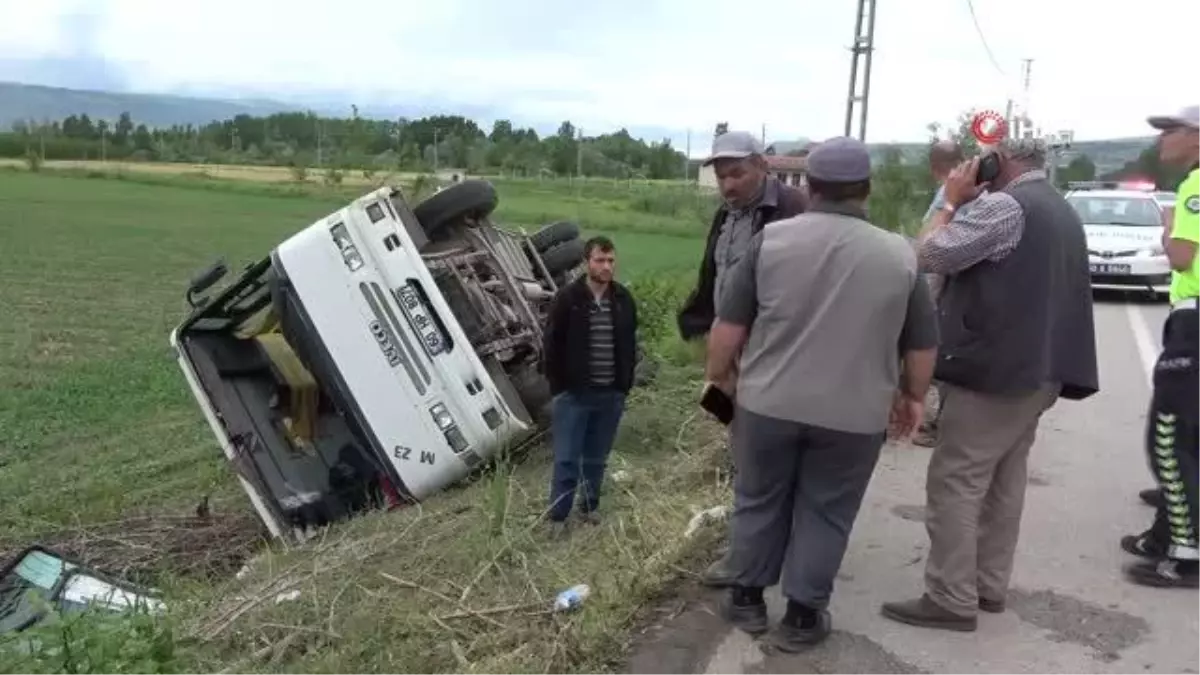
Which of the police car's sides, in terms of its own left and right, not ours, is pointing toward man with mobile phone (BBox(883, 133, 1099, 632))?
front

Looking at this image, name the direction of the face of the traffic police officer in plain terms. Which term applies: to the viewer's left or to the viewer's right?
to the viewer's left

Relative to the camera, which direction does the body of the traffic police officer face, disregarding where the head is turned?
to the viewer's left

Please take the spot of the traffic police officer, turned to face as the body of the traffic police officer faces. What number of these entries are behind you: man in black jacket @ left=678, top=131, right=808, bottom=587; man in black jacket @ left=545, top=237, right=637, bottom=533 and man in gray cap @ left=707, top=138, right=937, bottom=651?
0

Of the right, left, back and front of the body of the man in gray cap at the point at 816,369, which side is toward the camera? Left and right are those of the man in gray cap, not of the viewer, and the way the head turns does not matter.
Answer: back

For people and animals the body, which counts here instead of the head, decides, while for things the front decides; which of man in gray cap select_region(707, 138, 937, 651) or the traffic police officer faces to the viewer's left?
the traffic police officer

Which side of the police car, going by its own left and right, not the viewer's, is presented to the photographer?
front

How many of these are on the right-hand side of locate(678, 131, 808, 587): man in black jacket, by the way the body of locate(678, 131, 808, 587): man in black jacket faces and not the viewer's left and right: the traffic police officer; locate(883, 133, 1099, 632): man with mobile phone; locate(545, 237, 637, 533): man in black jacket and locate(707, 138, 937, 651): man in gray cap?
1

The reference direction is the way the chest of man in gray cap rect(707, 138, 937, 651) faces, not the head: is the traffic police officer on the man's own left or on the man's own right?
on the man's own right

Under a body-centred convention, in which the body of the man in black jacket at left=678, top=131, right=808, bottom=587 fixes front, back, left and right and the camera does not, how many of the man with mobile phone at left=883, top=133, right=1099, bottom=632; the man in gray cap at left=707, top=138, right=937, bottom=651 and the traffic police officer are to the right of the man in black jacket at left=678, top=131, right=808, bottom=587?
0

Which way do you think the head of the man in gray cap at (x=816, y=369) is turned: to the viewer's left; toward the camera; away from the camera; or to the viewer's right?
away from the camera

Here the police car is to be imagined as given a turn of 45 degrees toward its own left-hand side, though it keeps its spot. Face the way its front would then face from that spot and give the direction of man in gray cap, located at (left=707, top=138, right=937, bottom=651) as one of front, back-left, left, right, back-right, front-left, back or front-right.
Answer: front-right

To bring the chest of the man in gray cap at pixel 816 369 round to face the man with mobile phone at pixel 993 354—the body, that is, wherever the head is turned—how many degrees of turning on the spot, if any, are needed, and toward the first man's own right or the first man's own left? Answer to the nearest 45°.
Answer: approximately 45° to the first man's own right

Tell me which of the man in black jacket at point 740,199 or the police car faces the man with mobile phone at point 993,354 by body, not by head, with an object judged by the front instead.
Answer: the police car

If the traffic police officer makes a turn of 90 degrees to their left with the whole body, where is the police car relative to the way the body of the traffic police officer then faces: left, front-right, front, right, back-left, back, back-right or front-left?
back

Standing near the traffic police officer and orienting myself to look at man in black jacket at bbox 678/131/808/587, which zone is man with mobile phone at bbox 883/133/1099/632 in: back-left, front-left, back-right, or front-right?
front-left

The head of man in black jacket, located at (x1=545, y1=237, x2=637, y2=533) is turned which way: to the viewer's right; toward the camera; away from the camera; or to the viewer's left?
toward the camera

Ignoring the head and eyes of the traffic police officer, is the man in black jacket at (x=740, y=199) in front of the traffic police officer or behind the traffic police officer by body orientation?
in front
